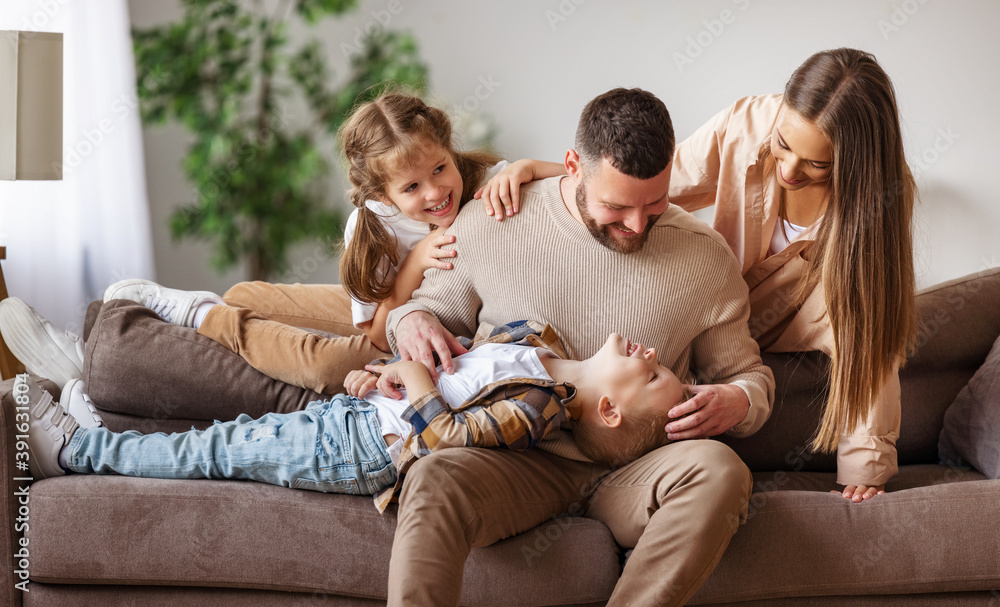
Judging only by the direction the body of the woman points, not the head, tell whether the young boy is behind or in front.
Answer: in front

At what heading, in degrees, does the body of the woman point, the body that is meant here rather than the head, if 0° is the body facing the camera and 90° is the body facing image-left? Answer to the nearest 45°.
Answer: approximately 45°

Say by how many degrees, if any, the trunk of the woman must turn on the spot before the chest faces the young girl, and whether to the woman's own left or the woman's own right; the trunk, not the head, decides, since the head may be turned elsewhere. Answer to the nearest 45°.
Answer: approximately 45° to the woman's own right

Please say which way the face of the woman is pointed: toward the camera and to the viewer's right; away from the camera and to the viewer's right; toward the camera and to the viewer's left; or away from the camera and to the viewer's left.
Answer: toward the camera and to the viewer's left

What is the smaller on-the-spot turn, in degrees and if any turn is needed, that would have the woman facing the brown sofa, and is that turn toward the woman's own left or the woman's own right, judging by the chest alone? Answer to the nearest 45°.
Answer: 0° — they already face it

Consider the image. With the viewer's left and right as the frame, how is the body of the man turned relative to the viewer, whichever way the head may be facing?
facing the viewer

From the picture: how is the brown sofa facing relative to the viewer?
toward the camera
